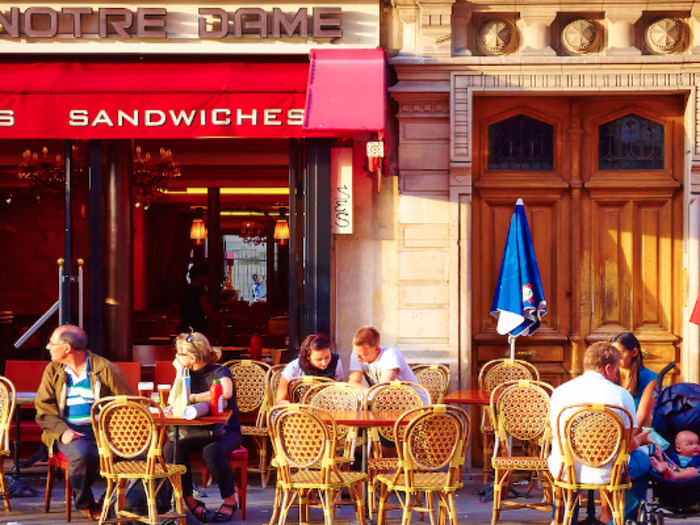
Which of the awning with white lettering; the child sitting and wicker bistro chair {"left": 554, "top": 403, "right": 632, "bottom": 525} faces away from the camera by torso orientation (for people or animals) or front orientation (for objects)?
the wicker bistro chair

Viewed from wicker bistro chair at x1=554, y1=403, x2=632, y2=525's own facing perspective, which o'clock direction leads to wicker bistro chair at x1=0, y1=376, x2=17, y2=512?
wicker bistro chair at x1=0, y1=376, x2=17, y2=512 is roughly at 9 o'clock from wicker bistro chair at x1=554, y1=403, x2=632, y2=525.

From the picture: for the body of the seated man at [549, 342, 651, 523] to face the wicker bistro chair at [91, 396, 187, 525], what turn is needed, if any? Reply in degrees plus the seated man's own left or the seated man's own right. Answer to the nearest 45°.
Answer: approximately 135° to the seated man's own left

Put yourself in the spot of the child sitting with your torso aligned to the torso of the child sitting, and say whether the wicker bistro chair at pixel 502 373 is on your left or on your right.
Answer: on your right

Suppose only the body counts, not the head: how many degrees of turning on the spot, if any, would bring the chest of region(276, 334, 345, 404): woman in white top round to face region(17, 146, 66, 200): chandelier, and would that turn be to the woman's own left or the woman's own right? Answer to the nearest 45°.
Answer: approximately 180°

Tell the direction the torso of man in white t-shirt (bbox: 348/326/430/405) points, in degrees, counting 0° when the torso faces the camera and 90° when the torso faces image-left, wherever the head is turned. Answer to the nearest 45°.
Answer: approximately 45°

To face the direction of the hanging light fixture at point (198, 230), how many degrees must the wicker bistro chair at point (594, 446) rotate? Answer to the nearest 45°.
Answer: approximately 45° to its left

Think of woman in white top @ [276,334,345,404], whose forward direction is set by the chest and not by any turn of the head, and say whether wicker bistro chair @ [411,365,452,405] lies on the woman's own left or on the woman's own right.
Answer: on the woman's own left

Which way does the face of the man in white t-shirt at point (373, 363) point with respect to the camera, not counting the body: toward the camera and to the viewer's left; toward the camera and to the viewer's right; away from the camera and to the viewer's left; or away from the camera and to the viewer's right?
toward the camera and to the viewer's left

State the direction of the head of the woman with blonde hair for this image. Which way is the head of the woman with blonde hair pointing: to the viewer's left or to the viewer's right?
to the viewer's left

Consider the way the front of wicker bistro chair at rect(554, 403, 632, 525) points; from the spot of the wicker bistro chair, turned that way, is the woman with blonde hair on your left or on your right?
on your left

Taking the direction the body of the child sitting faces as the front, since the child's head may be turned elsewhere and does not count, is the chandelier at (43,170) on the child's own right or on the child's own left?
on the child's own right

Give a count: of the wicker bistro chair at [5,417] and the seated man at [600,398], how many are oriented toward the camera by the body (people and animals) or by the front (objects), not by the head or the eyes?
0

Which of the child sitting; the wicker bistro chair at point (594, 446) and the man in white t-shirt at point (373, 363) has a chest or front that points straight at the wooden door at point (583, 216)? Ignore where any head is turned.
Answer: the wicker bistro chair

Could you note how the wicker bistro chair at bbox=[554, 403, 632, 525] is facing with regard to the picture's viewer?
facing away from the viewer

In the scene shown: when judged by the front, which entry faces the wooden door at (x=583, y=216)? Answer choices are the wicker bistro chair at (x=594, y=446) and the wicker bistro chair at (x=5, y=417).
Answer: the wicker bistro chair at (x=594, y=446)
